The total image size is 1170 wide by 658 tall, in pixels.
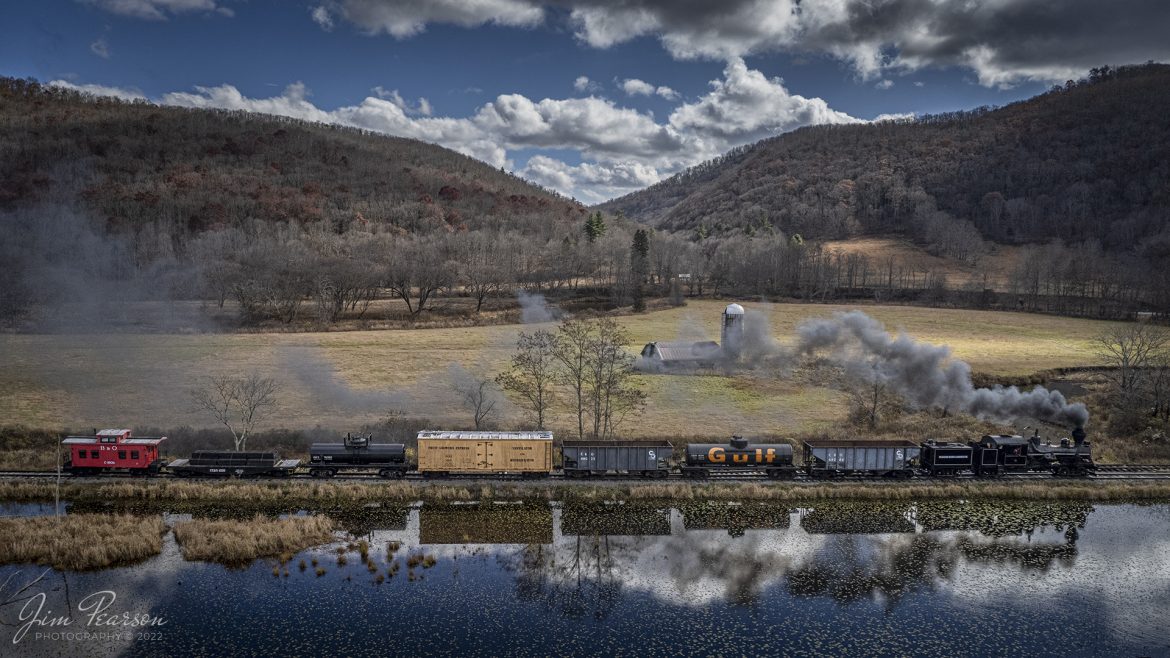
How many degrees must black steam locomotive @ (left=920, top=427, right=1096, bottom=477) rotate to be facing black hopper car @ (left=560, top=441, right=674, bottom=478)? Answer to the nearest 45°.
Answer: approximately 135° to its right

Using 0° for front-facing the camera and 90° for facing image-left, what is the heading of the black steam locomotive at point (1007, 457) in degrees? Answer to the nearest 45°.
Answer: approximately 270°

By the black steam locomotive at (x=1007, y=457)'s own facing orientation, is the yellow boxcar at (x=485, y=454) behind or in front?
behind

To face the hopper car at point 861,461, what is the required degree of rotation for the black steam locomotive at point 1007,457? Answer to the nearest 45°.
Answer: approximately 135° to its right

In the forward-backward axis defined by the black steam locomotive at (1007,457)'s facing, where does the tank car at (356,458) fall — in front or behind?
behind

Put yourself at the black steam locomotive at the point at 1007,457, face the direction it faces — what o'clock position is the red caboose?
The red caboose is roughly at 5 o'clock from the black steam locomotive.

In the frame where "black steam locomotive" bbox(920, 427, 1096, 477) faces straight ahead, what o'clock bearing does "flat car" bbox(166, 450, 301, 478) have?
The flat car is roughly at 5 o'clock from the black steam locomotive.
